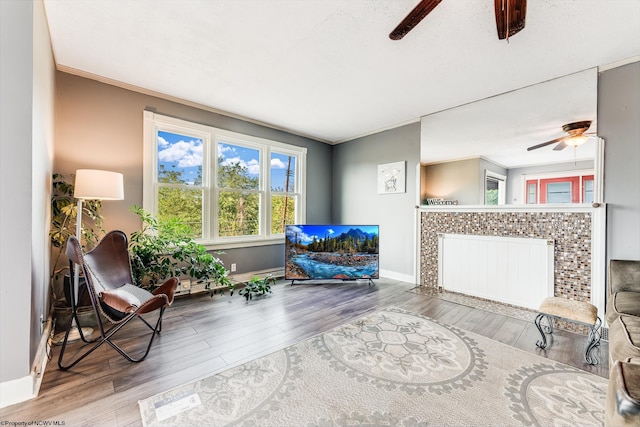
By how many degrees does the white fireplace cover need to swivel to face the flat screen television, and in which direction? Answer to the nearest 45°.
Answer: approximately 45° to its right

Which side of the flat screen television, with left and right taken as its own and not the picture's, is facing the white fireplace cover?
left

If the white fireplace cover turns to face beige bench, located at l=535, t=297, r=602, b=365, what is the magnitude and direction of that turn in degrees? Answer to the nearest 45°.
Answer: approximately 90° to its left

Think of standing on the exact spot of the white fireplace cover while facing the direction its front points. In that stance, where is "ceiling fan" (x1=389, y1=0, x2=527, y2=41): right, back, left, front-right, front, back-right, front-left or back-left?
front-left

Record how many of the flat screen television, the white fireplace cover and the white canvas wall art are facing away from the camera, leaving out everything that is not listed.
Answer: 0

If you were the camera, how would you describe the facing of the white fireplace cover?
facing the viewer and to the left of the viewer

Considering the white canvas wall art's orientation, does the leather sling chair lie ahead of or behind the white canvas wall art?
ahead

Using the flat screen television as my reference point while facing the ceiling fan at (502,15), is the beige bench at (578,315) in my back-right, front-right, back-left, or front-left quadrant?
front-left

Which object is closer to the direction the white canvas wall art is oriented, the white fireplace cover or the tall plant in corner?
the tall plant in corner

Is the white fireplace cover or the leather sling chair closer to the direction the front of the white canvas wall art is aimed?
the leather sling chair

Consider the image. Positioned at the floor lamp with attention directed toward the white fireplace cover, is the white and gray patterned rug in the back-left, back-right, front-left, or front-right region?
front-right

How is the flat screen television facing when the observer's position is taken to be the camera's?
facing the viewer
